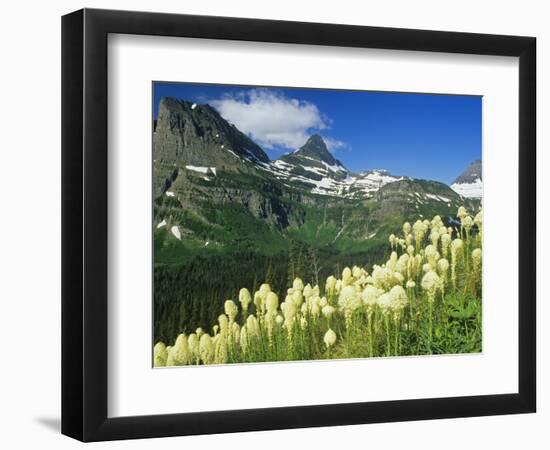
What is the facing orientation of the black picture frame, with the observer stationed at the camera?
facing the viewer and to the right of the viewer
